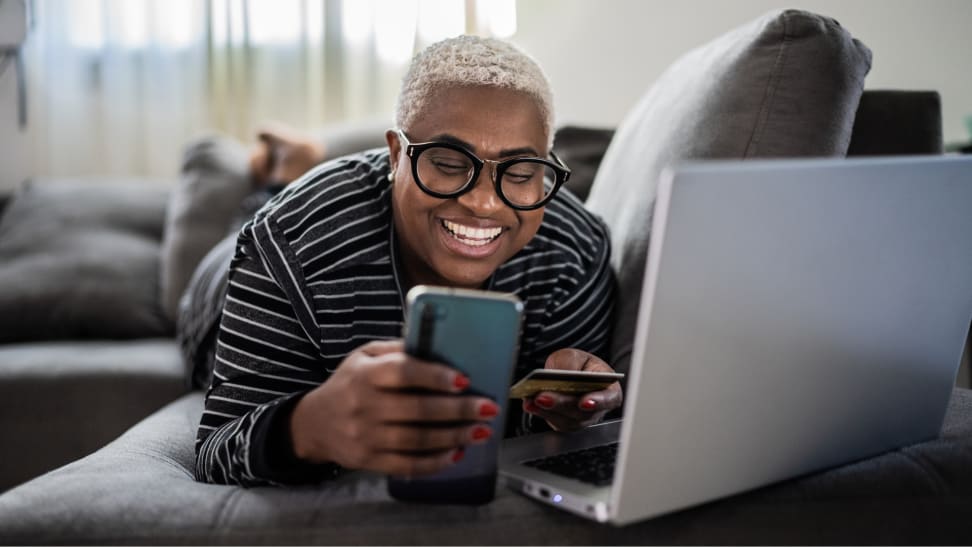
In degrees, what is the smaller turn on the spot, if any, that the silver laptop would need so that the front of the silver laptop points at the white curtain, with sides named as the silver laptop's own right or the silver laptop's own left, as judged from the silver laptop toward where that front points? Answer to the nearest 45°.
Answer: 0° — it already faces it

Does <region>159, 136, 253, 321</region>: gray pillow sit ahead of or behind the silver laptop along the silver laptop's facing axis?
ahead

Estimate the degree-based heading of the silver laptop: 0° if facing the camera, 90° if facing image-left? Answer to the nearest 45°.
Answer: approximately 135°

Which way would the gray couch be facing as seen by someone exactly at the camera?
facing the viewer

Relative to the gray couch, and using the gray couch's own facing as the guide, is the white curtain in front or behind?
behind
